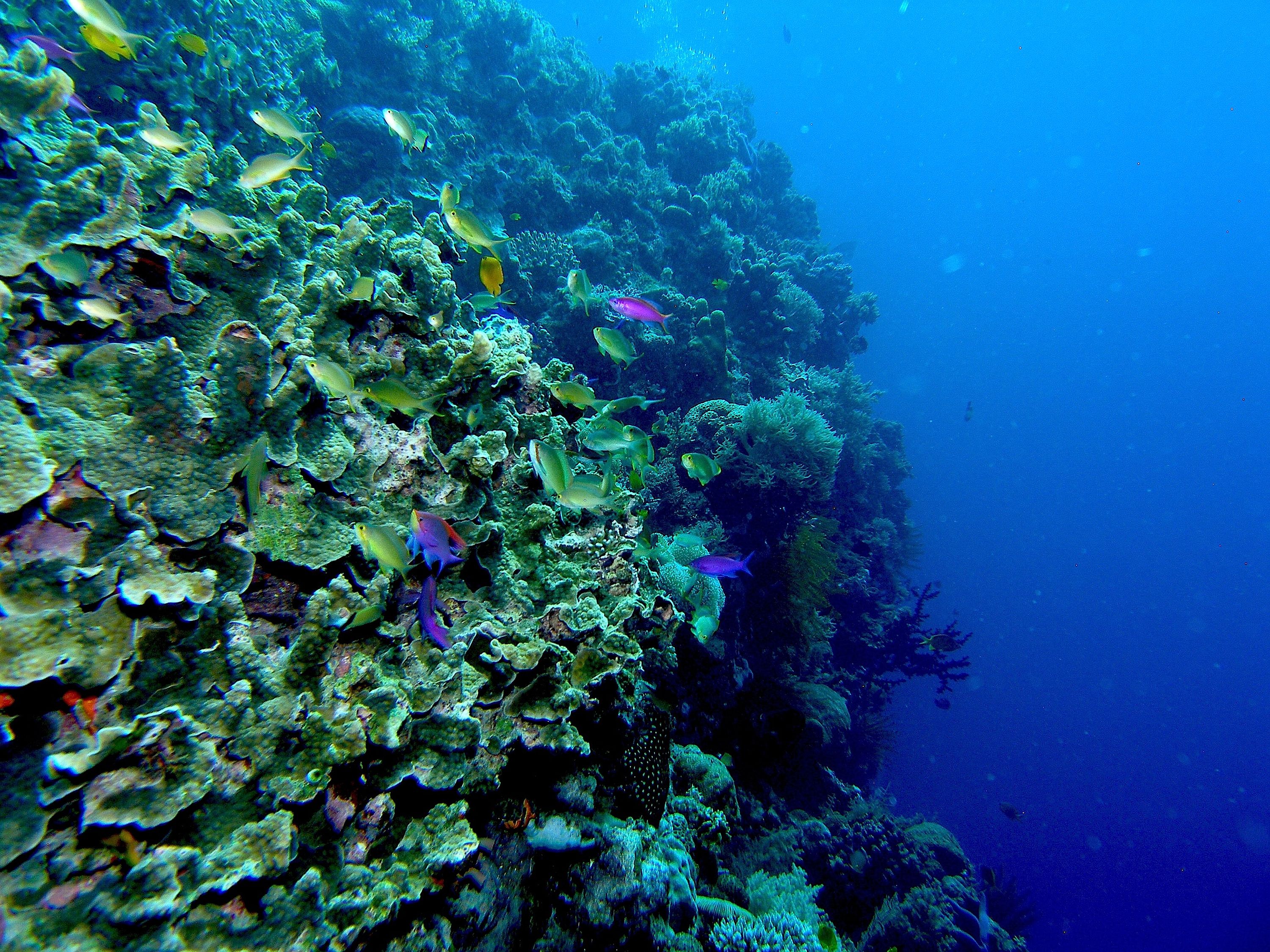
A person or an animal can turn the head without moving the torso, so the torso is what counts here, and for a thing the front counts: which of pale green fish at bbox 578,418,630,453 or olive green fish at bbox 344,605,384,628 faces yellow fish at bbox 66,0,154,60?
pale green fish at bbox 578,418,630,453

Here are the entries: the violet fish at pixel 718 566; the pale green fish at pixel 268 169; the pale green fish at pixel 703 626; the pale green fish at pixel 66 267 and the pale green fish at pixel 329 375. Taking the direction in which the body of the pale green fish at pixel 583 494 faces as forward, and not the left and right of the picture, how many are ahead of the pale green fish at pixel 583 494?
3

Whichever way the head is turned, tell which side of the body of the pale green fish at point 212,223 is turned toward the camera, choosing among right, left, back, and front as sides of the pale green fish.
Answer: left

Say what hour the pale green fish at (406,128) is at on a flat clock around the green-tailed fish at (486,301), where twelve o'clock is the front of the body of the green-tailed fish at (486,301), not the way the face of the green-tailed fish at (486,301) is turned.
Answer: the pale green fish at (406,128) is roughly at 1 o'clock from the green-tailed fish at (486,301).

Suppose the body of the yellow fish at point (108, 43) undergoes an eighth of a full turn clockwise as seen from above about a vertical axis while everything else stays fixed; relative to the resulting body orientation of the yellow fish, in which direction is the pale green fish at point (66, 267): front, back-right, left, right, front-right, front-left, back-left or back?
back-left

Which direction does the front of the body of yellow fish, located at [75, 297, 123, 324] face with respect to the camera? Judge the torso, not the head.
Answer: to the viewer's left

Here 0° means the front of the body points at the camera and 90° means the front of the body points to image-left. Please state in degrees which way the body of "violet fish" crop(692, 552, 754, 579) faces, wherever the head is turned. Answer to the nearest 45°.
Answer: approximately 90°
